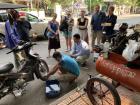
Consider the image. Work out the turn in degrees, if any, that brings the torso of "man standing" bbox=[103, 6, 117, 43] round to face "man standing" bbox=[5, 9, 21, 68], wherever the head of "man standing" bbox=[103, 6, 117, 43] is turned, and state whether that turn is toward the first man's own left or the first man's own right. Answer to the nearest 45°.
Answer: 0° — they already face them

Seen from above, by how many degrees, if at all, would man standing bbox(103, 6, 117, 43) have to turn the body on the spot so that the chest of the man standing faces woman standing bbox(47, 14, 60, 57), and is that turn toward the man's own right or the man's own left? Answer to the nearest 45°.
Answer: approximately 45° to the man's own right

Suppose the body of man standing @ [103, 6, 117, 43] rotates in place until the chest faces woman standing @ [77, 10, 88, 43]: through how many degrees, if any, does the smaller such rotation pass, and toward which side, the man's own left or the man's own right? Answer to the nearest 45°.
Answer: approximately 90° to the man's own right

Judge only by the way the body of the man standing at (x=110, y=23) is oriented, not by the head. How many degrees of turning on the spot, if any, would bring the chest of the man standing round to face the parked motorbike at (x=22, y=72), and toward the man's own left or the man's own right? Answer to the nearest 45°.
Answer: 0° — they already face it

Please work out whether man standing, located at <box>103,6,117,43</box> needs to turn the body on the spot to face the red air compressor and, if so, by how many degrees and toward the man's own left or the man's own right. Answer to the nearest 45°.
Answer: approximately 45° to the man's own left

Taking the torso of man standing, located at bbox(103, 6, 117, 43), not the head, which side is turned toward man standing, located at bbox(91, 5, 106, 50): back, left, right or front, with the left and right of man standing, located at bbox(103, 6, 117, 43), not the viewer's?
right

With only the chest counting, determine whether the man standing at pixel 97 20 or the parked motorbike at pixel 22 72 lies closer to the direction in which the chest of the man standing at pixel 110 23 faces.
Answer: the parked motorbike

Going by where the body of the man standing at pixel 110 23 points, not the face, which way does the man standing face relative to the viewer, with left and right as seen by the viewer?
facing the viewer and to the left of the viewer

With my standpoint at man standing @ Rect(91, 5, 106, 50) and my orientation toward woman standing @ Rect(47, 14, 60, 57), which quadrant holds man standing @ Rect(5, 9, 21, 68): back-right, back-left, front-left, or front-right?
front-left

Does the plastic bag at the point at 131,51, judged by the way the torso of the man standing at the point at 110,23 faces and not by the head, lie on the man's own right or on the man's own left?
on the man's own left
